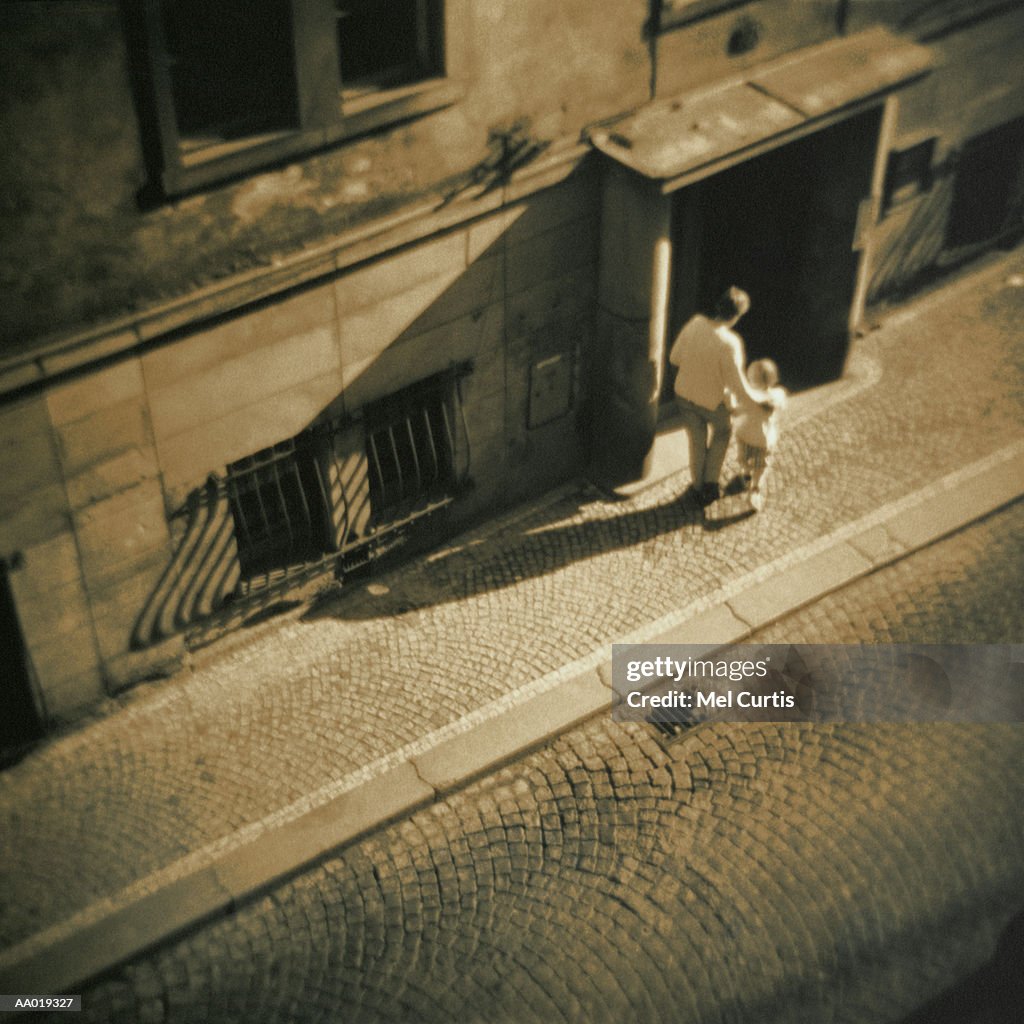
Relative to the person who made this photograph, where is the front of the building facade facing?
facing the viewer and to the right of the viewer

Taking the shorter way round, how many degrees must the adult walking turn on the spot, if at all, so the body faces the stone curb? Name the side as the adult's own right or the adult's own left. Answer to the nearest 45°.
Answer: approximately 180°
